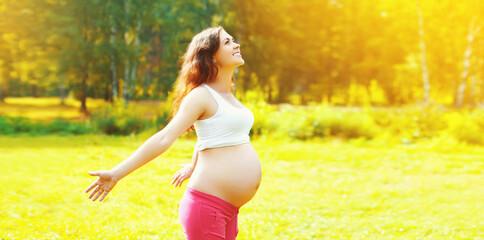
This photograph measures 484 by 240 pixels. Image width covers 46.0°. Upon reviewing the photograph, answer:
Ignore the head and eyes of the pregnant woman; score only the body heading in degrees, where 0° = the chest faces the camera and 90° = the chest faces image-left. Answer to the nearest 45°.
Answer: approximately 270°

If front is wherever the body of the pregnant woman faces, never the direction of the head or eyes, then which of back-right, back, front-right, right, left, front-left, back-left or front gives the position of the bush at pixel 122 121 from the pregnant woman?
left
